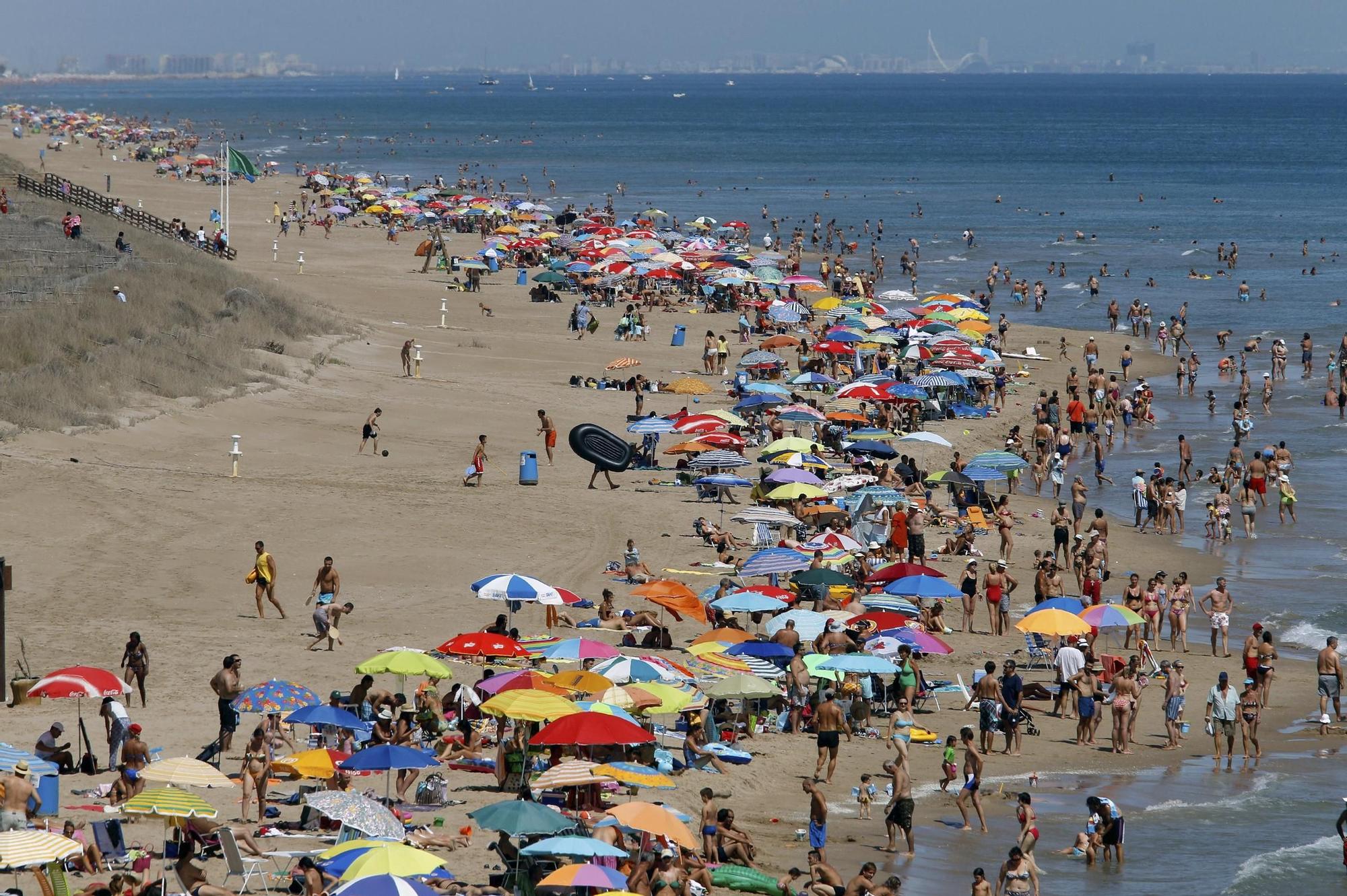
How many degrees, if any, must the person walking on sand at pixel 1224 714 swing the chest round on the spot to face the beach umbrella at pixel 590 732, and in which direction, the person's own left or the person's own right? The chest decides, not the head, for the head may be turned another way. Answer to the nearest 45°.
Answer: approximately 45° to the person's own right

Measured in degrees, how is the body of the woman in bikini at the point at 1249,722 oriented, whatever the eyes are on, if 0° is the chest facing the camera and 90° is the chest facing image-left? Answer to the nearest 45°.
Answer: approximately 0°

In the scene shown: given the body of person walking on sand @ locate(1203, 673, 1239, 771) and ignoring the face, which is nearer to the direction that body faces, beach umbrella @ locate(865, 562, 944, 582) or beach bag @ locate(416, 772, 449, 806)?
the beach bag

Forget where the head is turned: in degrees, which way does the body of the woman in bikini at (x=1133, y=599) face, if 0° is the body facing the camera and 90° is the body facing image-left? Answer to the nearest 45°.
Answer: approximately 315°
